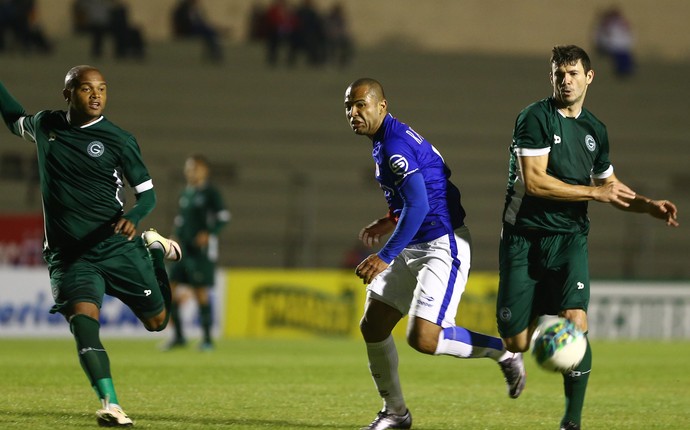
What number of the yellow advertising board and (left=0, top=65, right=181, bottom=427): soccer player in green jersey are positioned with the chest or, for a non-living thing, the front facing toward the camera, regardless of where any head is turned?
2

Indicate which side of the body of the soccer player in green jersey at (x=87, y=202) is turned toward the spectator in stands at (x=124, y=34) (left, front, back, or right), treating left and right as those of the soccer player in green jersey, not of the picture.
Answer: back

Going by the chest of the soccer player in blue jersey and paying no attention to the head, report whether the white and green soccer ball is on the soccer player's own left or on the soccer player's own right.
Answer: on the soccer player's own left

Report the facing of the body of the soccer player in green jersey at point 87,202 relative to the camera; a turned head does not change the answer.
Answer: toward the camera

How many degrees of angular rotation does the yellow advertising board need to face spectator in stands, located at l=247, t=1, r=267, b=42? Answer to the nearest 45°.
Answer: approximately 180°

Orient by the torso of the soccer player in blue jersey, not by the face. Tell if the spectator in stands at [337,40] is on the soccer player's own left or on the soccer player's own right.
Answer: on the soccer player's own right

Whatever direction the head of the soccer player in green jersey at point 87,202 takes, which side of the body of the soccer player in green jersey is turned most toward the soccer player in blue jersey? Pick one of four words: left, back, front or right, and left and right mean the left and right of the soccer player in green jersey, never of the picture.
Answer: left

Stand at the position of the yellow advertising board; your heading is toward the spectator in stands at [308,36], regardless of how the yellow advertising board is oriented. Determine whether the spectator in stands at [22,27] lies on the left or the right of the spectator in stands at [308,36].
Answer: left

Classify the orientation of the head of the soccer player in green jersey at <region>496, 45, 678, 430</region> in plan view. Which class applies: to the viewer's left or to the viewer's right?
to the viewer's left

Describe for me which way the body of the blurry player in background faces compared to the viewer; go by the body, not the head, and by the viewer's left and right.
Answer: facing the viewer and to the left of the viewer
